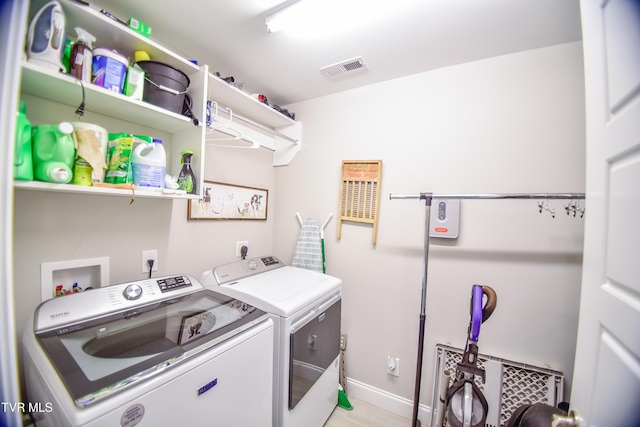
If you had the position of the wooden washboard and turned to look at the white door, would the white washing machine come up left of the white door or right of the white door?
right

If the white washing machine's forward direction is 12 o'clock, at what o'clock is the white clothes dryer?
The white clothes dryer is roughly at 10 o'clock from the white washing machine.

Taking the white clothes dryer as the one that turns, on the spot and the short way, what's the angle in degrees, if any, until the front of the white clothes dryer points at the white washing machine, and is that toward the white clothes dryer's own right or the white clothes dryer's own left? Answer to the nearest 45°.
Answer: approximately 90° to the white clothes dryer's own right

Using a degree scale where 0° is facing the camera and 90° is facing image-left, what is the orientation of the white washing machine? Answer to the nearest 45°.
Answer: approximately 315°

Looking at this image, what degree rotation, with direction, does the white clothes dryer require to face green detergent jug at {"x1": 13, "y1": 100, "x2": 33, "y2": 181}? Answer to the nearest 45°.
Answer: approximately 90° to its right
